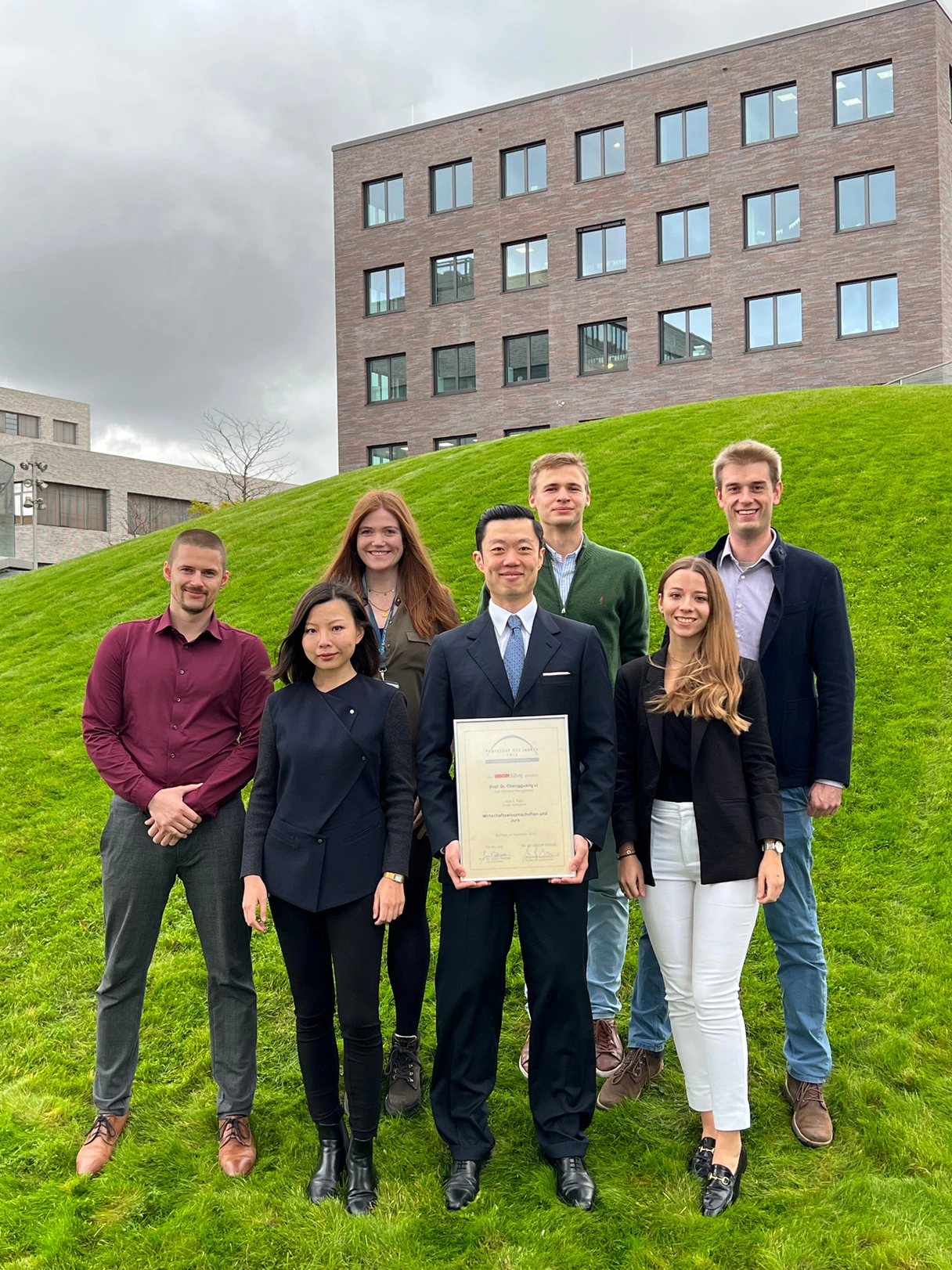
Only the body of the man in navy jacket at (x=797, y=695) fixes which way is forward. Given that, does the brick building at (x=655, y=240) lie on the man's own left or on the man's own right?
on the man's own right

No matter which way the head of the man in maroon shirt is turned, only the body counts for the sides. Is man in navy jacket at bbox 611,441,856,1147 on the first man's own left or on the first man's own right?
on the first man's own left

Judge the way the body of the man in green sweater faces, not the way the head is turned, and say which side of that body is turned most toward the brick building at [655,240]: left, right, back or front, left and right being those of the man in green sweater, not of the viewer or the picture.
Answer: back
